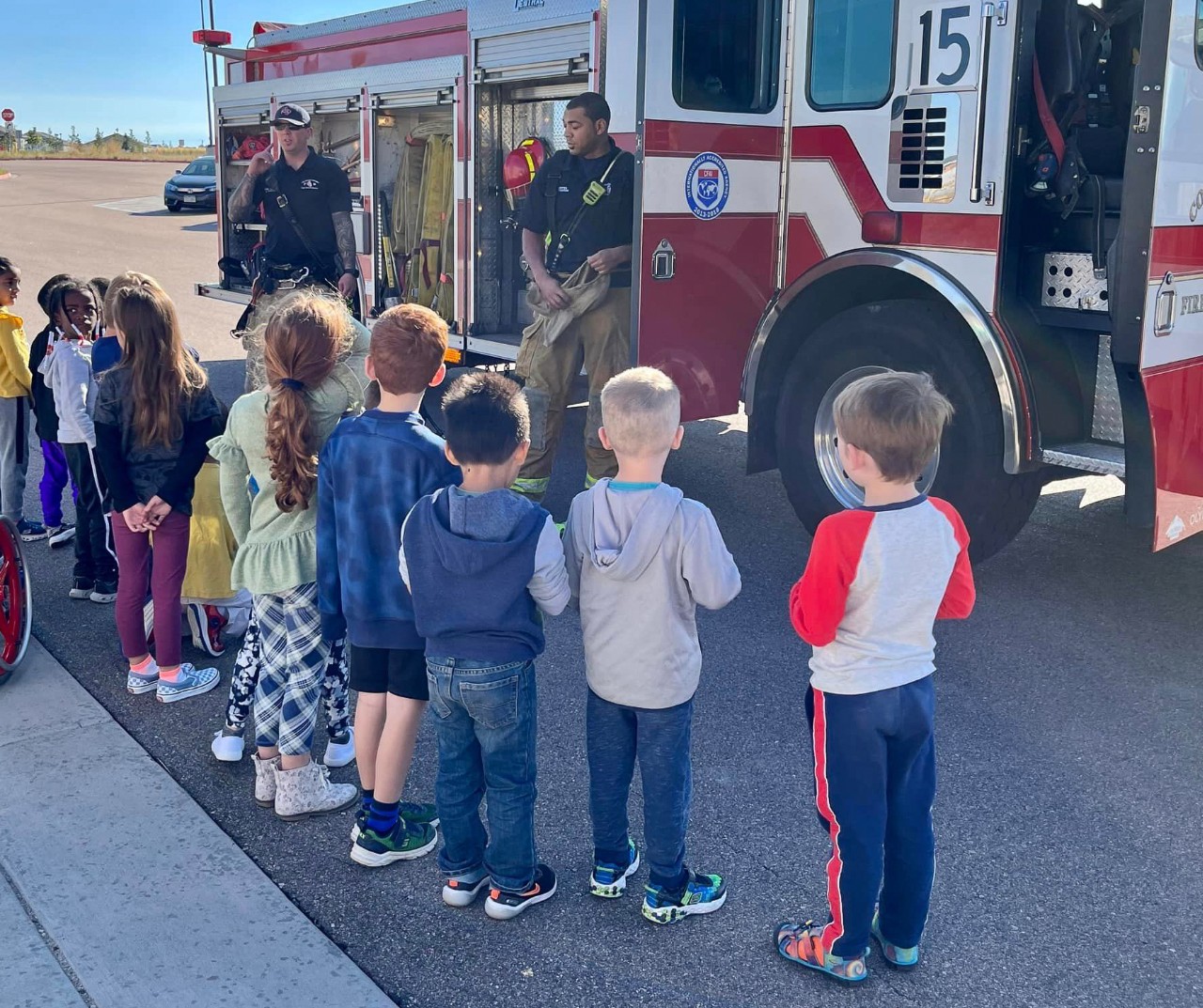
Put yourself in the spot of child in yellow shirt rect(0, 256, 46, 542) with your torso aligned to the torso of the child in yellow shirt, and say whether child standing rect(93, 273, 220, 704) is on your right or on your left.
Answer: on your right

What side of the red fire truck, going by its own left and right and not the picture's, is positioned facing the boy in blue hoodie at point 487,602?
right

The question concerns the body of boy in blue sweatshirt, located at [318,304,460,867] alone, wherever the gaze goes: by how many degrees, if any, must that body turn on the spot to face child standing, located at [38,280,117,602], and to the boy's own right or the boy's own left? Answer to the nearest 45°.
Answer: approximately 90° to the boy's own left

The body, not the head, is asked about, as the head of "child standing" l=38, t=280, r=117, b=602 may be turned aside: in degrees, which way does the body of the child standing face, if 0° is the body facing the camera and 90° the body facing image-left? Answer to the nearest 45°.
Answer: approximately 270°

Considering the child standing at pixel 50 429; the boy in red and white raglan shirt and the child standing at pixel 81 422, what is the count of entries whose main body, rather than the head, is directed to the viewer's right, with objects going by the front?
2

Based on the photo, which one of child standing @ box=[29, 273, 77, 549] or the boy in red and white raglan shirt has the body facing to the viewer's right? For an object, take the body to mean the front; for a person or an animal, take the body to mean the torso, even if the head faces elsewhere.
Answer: the child standing

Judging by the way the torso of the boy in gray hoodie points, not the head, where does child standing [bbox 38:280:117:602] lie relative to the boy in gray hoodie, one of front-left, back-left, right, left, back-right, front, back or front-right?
left

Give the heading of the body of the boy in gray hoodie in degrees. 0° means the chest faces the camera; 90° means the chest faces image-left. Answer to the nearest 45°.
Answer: approximately 225°

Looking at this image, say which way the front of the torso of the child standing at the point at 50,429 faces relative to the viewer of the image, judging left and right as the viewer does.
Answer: facing to the right of the viewer

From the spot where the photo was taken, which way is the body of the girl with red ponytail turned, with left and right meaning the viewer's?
facing away from the viewer and to the right of the viewer

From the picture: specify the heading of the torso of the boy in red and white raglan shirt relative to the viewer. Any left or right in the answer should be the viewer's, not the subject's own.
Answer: facing away from the viewer and to the left of the viewer

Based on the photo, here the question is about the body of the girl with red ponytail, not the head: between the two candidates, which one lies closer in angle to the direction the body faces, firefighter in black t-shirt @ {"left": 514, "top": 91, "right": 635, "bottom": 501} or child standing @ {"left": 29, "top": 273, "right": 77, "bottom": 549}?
the firefighter in black t-shirt

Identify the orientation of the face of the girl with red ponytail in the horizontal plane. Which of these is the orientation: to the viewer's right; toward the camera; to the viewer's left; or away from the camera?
away from the camera

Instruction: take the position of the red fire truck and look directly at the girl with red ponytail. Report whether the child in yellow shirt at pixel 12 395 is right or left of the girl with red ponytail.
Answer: right
